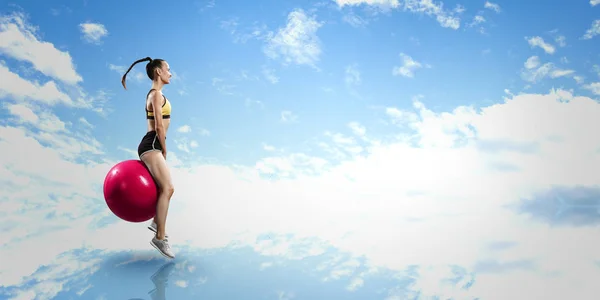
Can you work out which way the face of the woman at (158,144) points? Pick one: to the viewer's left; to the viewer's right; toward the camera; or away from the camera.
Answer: to the viewer's right

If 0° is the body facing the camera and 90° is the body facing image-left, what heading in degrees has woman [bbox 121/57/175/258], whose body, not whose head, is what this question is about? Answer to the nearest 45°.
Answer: approximately 270°
